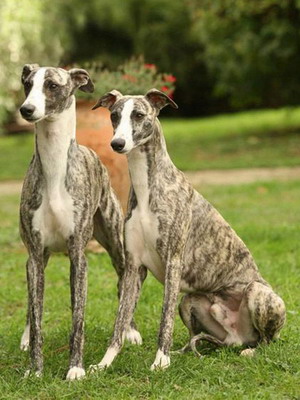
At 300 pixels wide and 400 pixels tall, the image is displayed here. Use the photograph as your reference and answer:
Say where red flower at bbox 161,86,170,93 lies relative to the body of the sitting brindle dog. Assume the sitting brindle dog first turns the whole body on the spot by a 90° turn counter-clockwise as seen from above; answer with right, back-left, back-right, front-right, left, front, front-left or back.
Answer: back-left

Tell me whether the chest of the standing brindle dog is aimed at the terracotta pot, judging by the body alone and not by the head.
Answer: no

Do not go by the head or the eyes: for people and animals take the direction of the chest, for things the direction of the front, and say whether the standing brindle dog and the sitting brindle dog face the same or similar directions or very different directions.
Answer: same or similar directions

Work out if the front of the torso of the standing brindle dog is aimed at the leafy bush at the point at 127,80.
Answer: no

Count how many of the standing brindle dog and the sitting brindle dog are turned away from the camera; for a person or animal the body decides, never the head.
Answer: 0

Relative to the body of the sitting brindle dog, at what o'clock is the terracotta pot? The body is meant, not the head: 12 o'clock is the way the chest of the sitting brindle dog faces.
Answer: The terracotta pot is roughly at 4 o'clock from the sitting brindle dog.

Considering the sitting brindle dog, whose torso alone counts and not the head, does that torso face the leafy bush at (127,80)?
no

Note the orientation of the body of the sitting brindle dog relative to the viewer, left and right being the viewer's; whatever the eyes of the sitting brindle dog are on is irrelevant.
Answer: facing the viewer and to the left of the viewer

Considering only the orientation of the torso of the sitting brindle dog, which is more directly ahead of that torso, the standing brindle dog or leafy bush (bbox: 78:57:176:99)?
the standing brindle dog
